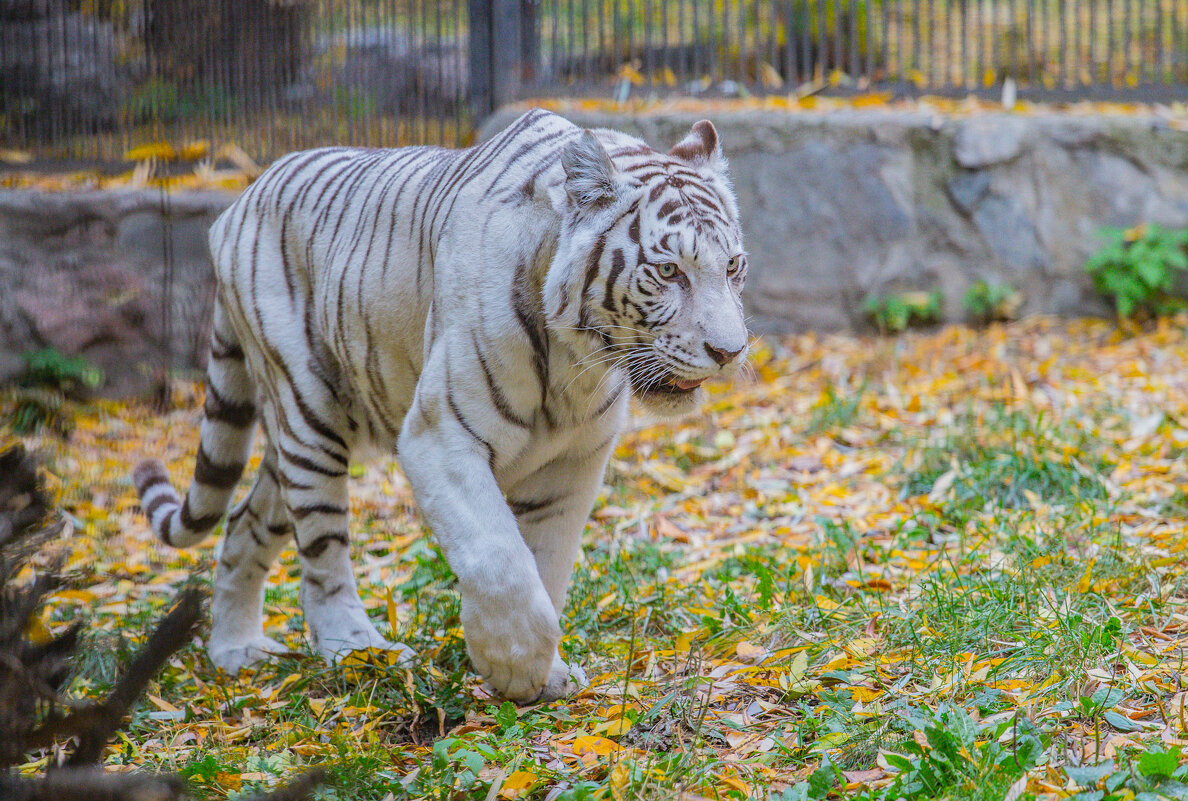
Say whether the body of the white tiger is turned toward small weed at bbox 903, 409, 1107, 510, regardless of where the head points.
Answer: no

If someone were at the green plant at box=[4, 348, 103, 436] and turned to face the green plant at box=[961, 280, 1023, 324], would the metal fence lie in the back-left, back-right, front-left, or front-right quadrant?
front-left

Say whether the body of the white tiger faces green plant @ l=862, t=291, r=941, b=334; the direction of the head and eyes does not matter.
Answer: no

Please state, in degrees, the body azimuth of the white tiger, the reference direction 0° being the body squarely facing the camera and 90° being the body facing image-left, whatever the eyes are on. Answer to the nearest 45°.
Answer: approximately 315°

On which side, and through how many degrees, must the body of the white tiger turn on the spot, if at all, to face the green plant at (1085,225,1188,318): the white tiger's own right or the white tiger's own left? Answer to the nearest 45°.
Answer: approximately 90° to the white tiger's own left

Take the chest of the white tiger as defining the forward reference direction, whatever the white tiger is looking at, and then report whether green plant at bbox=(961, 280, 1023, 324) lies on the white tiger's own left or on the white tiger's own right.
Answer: on the white tiger's own left

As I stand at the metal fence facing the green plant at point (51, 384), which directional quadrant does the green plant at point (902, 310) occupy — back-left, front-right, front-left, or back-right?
back-left

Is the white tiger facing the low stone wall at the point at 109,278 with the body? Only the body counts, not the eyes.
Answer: no

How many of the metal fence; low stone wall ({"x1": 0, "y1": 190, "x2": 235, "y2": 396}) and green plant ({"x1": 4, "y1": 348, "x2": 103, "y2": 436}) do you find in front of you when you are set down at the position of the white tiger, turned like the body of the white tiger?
0
